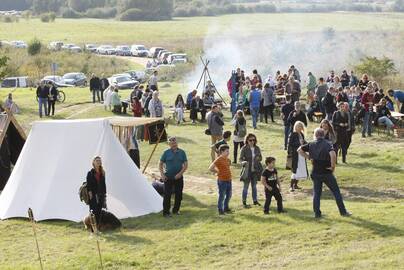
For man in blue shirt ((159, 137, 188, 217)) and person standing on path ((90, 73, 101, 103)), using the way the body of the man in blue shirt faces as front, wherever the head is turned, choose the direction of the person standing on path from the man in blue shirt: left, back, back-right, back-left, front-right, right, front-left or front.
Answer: back

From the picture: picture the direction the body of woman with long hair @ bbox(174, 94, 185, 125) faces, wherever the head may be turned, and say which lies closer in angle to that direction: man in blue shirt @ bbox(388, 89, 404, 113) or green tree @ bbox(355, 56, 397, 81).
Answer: the man in blue shirt

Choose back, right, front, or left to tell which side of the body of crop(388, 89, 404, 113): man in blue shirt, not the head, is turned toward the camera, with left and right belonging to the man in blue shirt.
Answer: left

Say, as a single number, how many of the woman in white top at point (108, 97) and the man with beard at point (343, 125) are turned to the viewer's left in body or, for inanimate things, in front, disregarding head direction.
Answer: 0

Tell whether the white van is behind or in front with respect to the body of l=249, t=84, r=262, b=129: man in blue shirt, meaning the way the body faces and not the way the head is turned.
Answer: in front

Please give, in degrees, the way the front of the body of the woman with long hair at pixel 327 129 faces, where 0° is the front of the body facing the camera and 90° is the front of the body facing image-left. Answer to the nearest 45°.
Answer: approximately 45°

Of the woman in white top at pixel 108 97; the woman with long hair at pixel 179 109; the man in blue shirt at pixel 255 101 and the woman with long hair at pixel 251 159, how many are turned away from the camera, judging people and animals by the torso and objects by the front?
1

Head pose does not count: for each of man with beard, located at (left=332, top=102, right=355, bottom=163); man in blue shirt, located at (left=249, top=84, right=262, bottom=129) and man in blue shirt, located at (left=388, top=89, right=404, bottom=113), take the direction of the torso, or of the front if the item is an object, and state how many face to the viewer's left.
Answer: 1

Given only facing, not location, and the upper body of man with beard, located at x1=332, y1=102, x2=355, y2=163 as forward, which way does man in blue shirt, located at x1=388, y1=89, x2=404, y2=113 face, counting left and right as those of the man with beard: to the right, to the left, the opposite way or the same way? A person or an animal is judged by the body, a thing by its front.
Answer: to the right

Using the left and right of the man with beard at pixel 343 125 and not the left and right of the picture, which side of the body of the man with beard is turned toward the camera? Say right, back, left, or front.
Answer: front

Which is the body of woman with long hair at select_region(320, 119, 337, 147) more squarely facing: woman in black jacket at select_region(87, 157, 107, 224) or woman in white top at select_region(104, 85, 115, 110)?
the woman in black jacket

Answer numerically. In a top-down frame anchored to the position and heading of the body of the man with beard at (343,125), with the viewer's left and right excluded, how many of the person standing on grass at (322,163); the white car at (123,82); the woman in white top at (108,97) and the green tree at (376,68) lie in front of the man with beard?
1

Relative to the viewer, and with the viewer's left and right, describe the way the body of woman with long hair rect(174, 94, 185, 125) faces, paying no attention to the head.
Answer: facing the viewer
